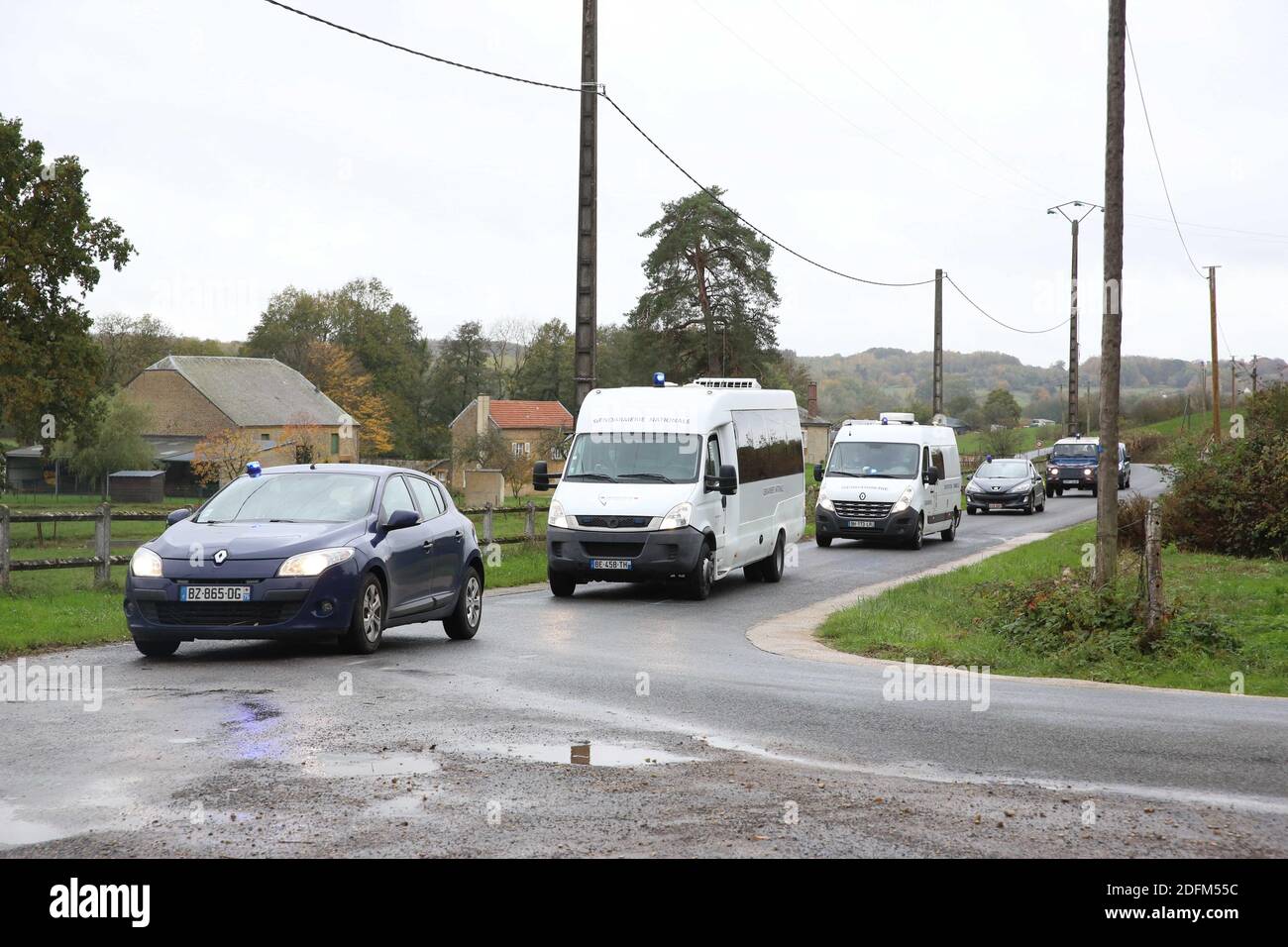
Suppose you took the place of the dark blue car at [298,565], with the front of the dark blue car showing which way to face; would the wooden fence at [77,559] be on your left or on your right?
on your right

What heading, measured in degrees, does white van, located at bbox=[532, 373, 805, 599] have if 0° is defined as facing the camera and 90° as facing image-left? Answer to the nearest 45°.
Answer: approximately 45°

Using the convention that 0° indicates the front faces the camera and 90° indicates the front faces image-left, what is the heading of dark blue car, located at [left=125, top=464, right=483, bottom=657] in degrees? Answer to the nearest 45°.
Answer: approximately 45°

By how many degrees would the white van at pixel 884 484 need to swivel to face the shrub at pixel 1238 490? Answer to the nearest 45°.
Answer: approximately 90° to its left

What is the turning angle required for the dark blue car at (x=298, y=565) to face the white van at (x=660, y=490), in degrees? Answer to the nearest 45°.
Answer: approximately 180°

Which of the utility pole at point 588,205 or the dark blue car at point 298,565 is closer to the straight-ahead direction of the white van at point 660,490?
the dark blue car

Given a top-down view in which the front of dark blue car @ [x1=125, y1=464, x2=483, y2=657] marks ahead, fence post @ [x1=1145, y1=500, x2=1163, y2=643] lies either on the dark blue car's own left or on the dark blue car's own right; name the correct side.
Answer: on the dark blue car's own left

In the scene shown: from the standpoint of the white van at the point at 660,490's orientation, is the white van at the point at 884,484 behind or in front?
behind

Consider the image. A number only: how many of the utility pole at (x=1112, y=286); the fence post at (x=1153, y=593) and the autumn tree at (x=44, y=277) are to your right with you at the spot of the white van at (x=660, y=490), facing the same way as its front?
1

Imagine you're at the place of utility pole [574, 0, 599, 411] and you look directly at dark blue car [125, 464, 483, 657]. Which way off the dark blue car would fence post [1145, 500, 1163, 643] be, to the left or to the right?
left

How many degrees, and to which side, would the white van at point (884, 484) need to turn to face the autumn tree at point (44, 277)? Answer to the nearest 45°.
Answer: approximately 45° to its right
